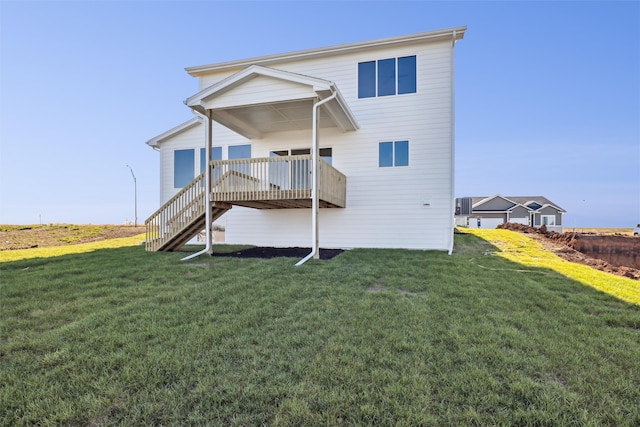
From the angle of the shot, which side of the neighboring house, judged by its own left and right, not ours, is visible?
front

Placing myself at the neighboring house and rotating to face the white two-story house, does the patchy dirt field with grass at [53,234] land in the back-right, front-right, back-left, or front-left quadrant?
front-right

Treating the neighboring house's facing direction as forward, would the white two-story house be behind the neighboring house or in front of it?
in front

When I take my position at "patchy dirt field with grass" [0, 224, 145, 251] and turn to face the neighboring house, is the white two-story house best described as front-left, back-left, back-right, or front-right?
front-right

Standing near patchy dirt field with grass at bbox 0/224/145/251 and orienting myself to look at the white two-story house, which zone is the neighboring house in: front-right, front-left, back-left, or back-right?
front-left

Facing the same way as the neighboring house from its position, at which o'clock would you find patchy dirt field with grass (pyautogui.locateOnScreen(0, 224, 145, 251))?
The patchy dirt field with grass is roughly at 1 o'clock from the neighboring house.

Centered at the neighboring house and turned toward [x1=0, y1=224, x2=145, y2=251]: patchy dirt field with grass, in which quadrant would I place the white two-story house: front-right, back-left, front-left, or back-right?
front-left
